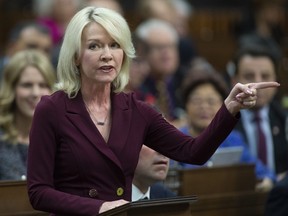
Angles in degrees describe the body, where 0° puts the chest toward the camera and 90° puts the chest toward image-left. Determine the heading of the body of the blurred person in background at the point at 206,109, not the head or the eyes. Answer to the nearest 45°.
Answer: approximately 0°

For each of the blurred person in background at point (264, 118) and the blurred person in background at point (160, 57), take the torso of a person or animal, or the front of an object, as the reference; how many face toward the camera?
2

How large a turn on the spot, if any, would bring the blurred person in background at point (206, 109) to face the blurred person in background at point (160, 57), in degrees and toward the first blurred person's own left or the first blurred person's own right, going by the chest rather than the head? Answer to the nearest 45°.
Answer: approximately 180°

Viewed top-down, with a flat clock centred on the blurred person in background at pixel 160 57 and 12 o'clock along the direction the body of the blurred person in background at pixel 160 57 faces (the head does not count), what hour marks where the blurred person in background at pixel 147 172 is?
the blurred person in background at pixel 147 172 is roughly at 12 o'clock from the blurred person in background at pixel 160 57.
